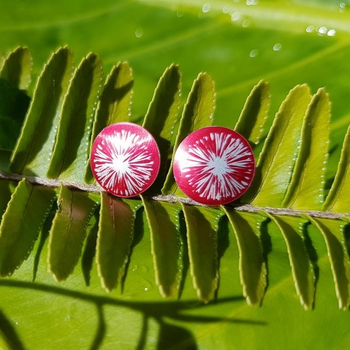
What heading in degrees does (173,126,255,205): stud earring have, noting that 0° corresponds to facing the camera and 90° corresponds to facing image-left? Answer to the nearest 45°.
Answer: approximately 0°

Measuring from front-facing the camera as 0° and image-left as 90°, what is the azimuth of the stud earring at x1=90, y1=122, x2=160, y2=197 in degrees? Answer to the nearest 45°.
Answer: approximately 0°

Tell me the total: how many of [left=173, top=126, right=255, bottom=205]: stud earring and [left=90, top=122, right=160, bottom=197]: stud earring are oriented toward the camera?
2
